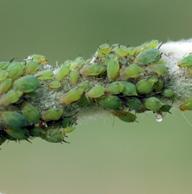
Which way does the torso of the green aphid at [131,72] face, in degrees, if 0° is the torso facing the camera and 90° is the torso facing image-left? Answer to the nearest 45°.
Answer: approximately 90°

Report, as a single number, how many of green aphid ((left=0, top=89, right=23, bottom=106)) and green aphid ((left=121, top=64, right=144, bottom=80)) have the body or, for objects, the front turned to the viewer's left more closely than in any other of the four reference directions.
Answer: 2

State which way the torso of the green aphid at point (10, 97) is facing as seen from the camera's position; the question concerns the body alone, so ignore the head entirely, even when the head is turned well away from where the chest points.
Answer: to the viewer's left

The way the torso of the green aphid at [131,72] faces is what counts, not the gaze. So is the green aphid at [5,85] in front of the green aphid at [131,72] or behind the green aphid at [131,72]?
in front

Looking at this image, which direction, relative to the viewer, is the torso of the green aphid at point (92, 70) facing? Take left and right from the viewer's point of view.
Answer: facing to the left of the viewer
